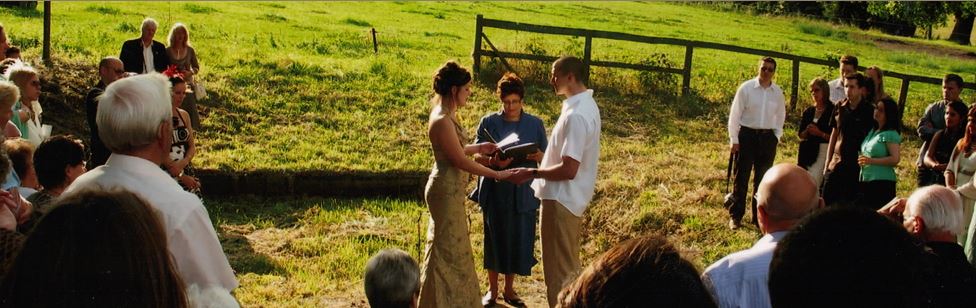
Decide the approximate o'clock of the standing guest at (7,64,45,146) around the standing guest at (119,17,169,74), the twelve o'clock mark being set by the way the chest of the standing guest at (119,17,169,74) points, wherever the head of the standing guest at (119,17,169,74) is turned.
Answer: the standing guest at (7,64,45,146) is roughly at 2 o'clock from the standing guest at (119,17,169,74).

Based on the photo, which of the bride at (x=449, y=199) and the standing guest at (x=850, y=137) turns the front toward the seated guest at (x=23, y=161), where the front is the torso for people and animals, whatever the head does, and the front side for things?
the standing guest at (x=850, y=137)

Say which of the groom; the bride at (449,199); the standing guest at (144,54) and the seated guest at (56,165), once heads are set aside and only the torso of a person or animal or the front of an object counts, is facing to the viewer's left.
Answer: the groom

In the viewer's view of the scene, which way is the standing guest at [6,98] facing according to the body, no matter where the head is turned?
to the viewer's right

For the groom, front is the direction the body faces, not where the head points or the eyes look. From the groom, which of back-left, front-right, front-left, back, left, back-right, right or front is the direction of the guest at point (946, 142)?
back-right

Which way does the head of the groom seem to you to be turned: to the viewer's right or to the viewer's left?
to the viewer's left

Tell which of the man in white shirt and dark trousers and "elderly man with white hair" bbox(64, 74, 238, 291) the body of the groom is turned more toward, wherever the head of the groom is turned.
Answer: the elderly man with white hair

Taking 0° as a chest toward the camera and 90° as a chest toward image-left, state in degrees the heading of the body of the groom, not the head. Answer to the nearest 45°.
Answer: approximately 90°

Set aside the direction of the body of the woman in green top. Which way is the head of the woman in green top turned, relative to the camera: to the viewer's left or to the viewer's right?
to the viewer's left

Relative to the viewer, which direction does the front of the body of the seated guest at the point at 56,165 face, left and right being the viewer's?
facing away from the viewer and to the right of the viewer
